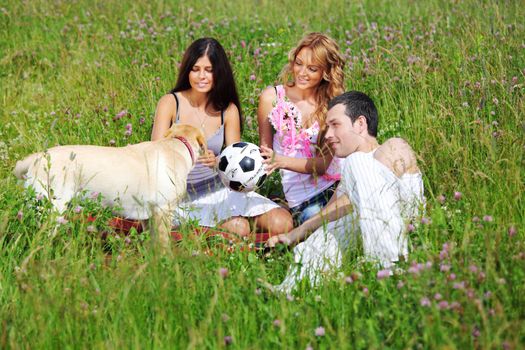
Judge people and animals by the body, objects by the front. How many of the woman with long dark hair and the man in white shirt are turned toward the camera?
1

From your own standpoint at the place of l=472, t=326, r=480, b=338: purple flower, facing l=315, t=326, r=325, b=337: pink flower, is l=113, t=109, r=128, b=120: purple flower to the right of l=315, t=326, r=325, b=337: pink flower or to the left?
right

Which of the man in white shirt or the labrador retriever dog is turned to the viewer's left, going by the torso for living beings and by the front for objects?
the man in white shirt

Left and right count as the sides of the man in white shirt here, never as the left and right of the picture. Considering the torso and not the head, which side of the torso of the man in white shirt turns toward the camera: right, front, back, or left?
left

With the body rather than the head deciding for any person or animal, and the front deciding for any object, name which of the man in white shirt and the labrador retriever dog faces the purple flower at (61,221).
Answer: the man in white shirt

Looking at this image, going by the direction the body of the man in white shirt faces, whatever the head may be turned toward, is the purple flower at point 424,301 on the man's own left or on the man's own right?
on the man's own left

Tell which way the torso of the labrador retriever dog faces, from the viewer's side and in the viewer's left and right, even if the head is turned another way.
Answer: facing to the right of the viewer

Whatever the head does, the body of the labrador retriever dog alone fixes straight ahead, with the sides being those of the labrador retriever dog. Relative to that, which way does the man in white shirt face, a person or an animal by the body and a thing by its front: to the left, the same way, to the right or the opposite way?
the opposite way

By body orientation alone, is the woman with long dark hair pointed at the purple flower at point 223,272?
yes

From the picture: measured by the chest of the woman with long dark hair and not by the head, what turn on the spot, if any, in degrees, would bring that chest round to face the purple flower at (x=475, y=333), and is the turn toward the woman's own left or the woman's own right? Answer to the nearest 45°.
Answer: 0° — they already face it
